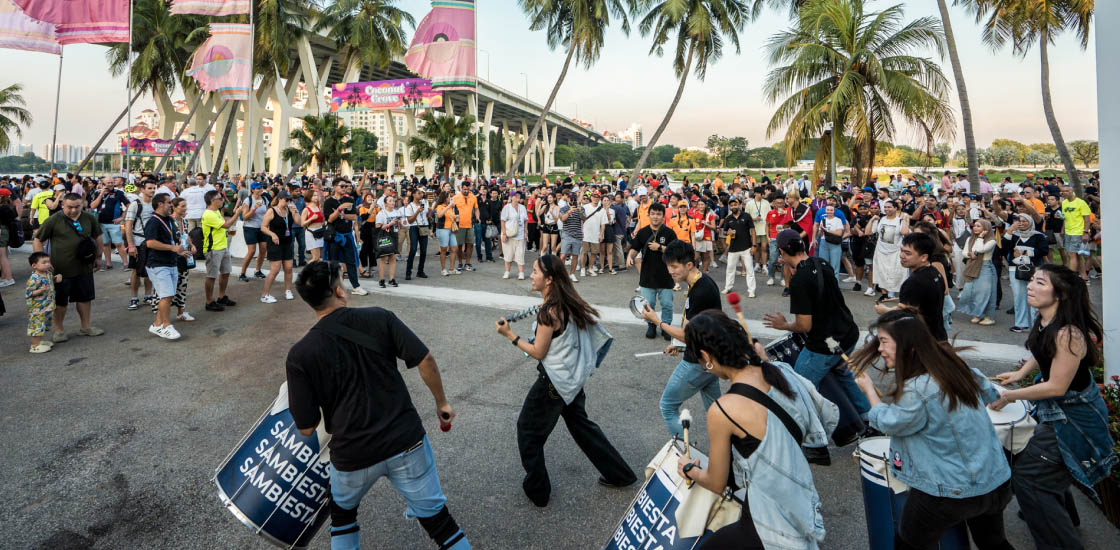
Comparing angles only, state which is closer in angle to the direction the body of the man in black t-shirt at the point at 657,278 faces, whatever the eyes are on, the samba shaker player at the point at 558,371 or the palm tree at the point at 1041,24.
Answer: the samba shaker player

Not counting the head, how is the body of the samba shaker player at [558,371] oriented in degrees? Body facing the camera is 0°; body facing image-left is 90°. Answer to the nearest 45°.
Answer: approximately 90°

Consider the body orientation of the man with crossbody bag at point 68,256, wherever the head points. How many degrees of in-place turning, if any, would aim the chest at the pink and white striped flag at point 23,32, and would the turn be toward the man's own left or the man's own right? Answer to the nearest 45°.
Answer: approximately 135° to the man's own left

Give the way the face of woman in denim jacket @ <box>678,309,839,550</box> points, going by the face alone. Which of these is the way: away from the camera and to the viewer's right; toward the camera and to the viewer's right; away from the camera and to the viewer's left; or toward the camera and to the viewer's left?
away from the camera and to the viewer's left

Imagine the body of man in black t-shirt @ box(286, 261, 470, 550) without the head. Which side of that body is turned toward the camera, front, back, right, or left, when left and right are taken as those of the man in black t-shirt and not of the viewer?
back

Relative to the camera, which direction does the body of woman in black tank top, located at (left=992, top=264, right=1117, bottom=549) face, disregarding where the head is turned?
to the viewer's left

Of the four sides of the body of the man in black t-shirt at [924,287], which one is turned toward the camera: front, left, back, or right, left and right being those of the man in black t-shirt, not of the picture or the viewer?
left
